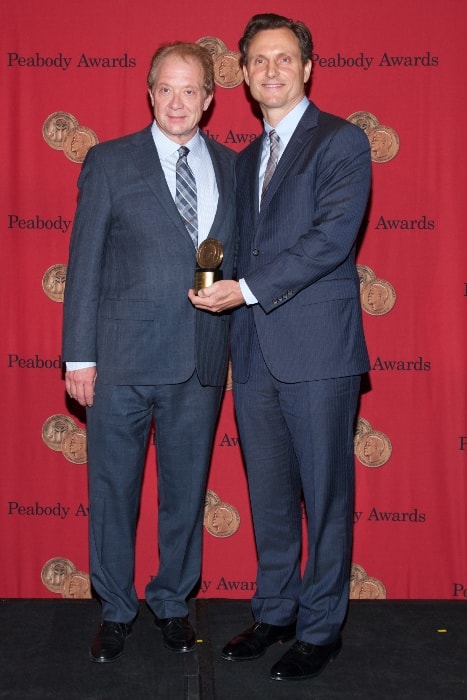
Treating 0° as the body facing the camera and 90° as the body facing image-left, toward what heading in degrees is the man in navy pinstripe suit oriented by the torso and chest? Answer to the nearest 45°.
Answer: approximately 45°
